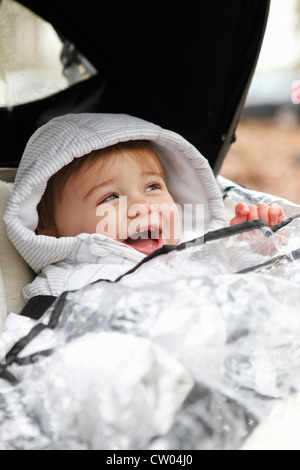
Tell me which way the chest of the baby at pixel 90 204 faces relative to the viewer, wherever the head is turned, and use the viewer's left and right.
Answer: facing the viewer and to the right of the viewer
